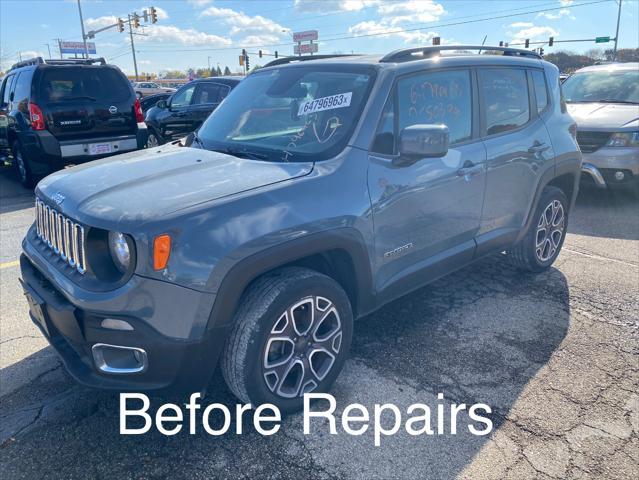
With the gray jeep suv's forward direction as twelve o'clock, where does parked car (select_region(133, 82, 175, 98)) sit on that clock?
The parked car is roughly at 4 o'clock from the gray jeep suv.

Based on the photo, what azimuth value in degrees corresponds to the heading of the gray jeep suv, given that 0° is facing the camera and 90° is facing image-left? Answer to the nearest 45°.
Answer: approximately 45°

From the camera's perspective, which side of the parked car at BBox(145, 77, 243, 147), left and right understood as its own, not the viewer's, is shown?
left

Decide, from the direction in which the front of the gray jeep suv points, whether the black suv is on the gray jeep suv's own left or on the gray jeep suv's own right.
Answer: on the gray jeep suv's own right

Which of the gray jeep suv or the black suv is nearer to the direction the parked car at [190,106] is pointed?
the black suv
